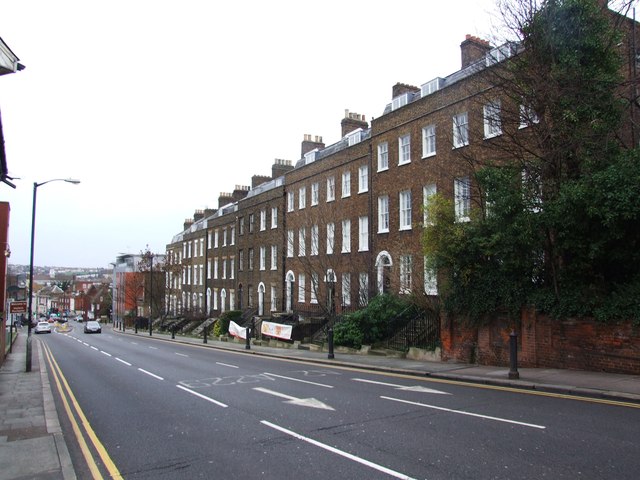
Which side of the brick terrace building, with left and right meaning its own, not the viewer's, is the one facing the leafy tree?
left

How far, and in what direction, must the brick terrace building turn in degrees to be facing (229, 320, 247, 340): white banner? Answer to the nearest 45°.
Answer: approximately 90° to its right

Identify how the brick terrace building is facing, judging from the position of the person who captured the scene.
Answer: facing the viewer and to the left of the viewer
